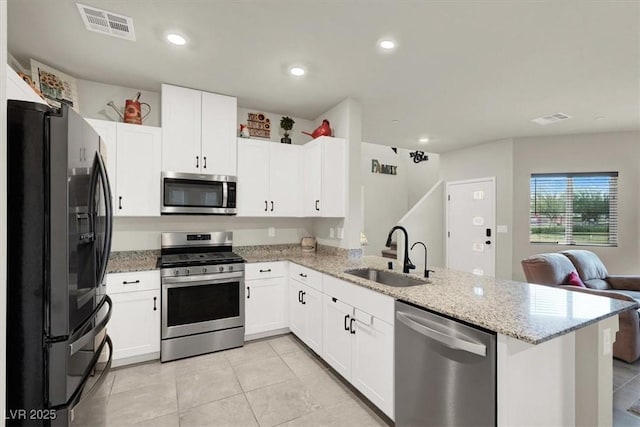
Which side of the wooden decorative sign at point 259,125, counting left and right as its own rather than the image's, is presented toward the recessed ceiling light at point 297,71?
front

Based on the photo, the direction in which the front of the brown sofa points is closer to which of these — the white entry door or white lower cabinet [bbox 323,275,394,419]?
the white lower cabinet

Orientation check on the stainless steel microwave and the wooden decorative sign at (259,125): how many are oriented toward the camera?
2

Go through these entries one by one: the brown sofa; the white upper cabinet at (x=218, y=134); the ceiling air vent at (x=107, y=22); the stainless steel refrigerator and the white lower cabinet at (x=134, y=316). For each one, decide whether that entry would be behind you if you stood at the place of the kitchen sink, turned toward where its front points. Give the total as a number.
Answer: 1

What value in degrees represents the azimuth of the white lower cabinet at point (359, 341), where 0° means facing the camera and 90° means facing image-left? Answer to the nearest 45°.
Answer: approximately 45°

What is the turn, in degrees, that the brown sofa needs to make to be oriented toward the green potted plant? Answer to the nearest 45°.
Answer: approximately 90° to its right

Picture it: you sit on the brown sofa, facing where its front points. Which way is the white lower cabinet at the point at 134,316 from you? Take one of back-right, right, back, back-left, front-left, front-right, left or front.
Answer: right

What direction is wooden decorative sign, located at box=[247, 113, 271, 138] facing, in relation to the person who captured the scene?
facing the viewer

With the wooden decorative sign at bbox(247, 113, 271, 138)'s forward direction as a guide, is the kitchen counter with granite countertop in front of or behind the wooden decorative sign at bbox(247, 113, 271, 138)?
in front
